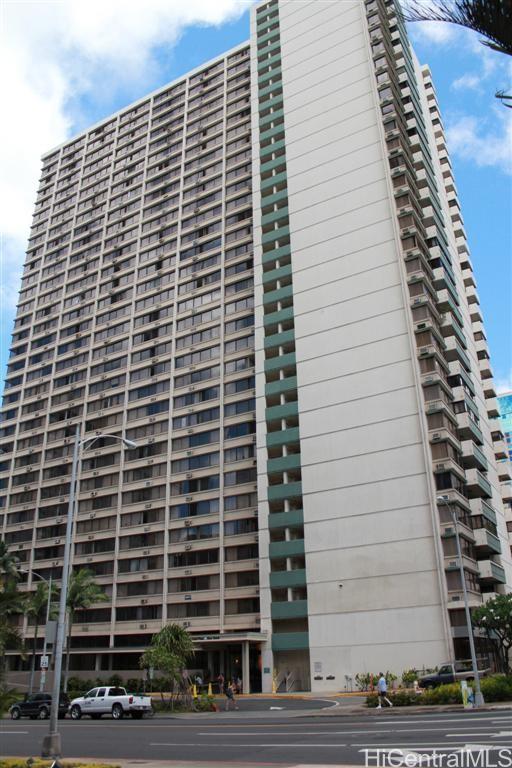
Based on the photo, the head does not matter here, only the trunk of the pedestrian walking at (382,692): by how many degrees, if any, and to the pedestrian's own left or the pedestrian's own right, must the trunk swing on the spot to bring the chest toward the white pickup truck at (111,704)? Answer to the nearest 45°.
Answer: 0° — they already face it

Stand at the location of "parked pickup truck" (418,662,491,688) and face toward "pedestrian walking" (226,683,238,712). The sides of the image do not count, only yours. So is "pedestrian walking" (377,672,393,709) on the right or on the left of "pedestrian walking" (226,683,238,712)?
left

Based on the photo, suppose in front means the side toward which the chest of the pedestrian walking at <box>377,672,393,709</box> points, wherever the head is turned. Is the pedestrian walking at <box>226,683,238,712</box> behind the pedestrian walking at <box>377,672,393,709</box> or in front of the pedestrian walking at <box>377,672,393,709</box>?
in front

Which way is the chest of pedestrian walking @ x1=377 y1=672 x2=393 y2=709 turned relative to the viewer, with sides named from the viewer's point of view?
facing to the left of the viewer

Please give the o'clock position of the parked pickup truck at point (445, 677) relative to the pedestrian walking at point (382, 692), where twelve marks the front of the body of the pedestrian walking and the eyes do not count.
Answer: The parked pickup truck is roughly at 4 o'clock from the pedestrian walking.

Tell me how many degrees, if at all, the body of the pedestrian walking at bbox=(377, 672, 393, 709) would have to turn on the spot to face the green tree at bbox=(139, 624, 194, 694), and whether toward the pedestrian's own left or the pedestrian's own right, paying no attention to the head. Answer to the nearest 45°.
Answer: approximately 45° to the pedestrian's own right

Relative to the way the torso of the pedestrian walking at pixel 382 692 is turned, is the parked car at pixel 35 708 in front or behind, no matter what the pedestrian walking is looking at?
in front

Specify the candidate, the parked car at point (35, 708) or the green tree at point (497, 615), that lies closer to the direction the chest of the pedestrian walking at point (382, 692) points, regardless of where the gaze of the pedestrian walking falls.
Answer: the parked car

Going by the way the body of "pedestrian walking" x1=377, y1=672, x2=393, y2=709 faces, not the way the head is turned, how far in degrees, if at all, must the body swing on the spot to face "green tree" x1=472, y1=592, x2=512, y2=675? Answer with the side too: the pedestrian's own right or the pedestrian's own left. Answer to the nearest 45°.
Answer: approximately 135° to the pedestrian's own right
